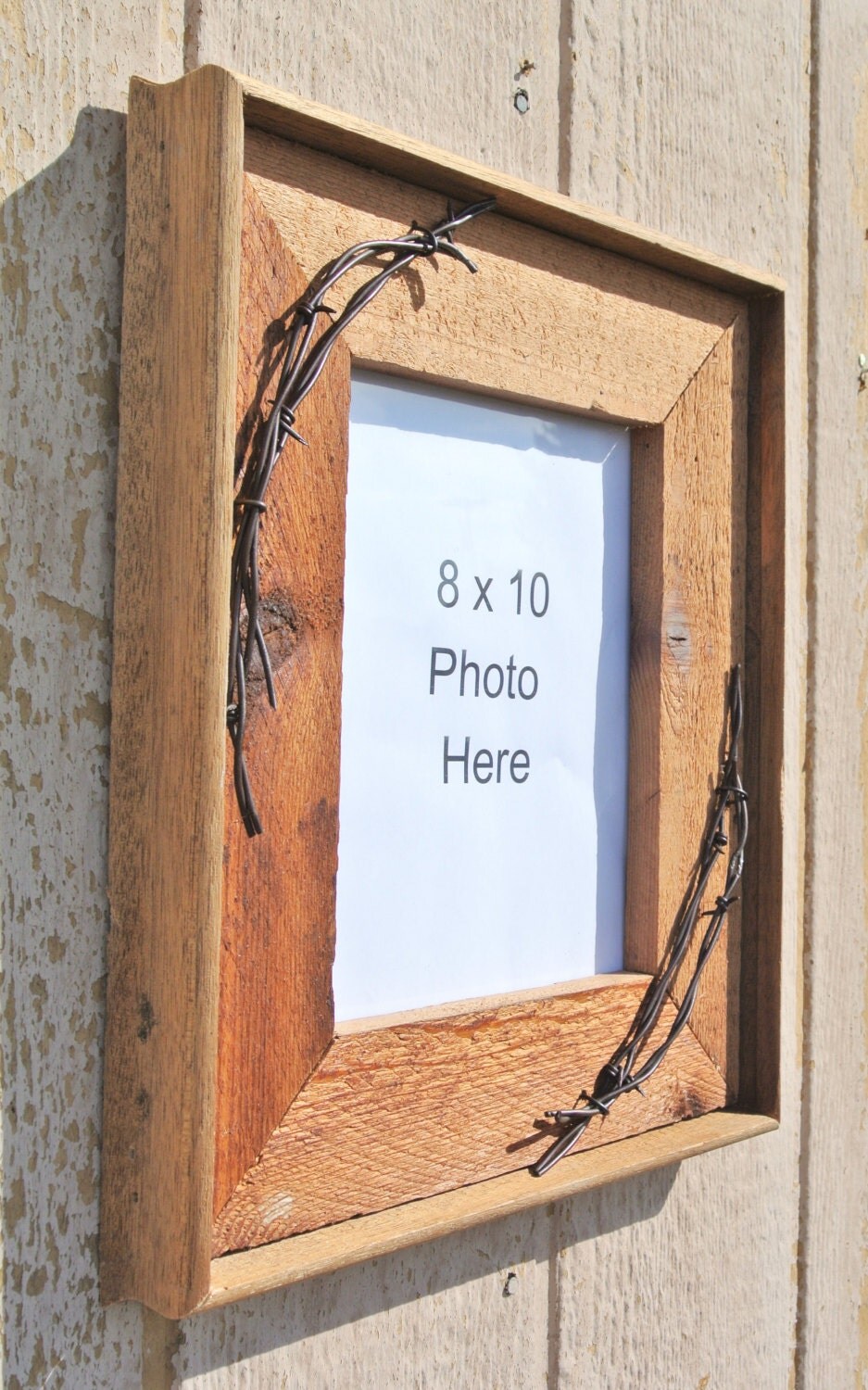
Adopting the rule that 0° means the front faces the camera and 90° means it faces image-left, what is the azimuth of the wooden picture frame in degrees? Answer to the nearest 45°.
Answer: approximately 315°
